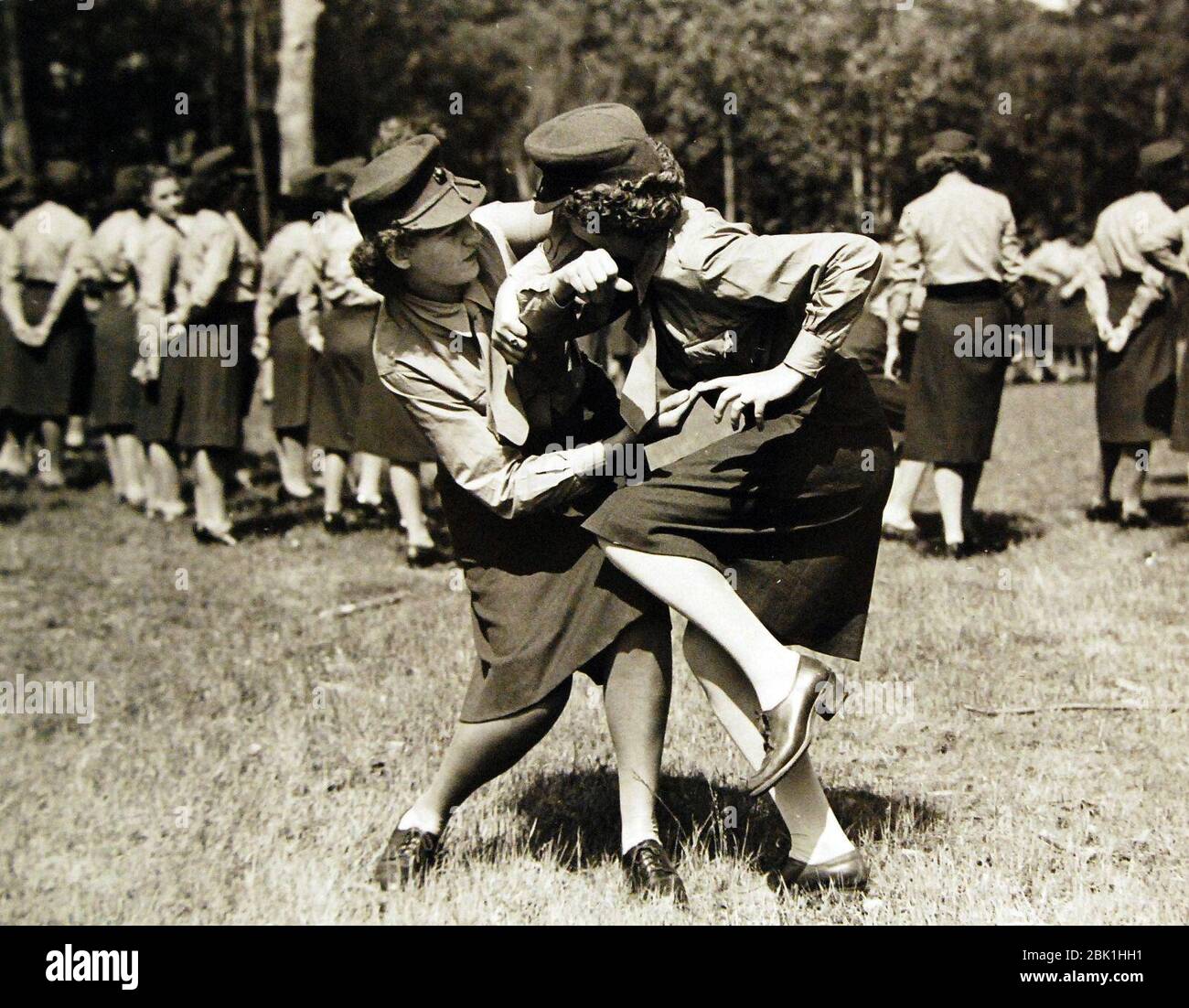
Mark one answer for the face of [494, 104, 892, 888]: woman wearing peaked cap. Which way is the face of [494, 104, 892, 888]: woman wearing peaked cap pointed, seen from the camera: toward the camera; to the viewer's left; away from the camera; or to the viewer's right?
to the viewer's left

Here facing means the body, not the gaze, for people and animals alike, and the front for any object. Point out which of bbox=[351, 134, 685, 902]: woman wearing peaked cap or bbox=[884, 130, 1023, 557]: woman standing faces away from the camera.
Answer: the woman standing

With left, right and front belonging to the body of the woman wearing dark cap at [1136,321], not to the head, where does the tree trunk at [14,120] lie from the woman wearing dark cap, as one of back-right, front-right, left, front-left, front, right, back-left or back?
left

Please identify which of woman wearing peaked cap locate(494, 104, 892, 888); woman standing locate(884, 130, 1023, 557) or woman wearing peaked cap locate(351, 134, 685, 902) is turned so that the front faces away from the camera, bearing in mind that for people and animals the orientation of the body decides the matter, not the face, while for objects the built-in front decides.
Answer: the woman standing

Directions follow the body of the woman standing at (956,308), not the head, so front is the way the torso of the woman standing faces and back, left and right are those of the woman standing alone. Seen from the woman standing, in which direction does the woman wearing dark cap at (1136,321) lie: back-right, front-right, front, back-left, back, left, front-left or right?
front-right

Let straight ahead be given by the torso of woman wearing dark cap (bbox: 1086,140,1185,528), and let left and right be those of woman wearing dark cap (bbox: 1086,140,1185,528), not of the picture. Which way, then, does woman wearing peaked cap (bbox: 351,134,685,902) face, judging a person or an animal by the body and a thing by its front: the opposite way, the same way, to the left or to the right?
to the right

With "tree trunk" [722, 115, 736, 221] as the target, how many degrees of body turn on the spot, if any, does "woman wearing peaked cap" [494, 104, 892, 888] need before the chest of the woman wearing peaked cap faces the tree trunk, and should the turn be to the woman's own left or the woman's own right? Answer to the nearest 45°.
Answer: approximately 135° to the woman's own right

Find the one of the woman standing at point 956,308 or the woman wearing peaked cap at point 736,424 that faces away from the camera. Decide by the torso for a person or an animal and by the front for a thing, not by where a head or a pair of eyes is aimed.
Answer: the woman standing

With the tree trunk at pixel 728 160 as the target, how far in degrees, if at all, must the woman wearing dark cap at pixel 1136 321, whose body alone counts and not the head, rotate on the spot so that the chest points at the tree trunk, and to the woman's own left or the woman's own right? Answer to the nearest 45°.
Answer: approximately 45° to the woman's own left

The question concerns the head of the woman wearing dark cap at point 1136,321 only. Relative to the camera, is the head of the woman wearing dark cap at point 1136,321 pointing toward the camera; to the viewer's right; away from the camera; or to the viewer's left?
away from the camera

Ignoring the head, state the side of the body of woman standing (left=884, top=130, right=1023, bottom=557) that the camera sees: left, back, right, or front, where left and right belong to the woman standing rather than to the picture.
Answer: back

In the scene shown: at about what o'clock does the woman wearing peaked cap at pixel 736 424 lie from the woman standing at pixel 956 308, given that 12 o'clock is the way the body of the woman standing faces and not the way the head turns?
The woman wearing peaked cap is roughly at 6 o'clock from the woman standing.

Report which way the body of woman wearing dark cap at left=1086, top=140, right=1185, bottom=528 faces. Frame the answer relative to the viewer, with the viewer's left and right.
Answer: facing away from the viewer and to the right of the viewer

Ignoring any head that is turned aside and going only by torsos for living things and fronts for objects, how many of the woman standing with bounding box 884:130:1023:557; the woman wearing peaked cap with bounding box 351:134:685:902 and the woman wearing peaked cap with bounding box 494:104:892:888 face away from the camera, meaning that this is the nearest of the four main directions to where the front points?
1

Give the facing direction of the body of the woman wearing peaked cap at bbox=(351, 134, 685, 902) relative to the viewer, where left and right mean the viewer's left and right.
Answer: facing the viewer and to the right of the viewer
